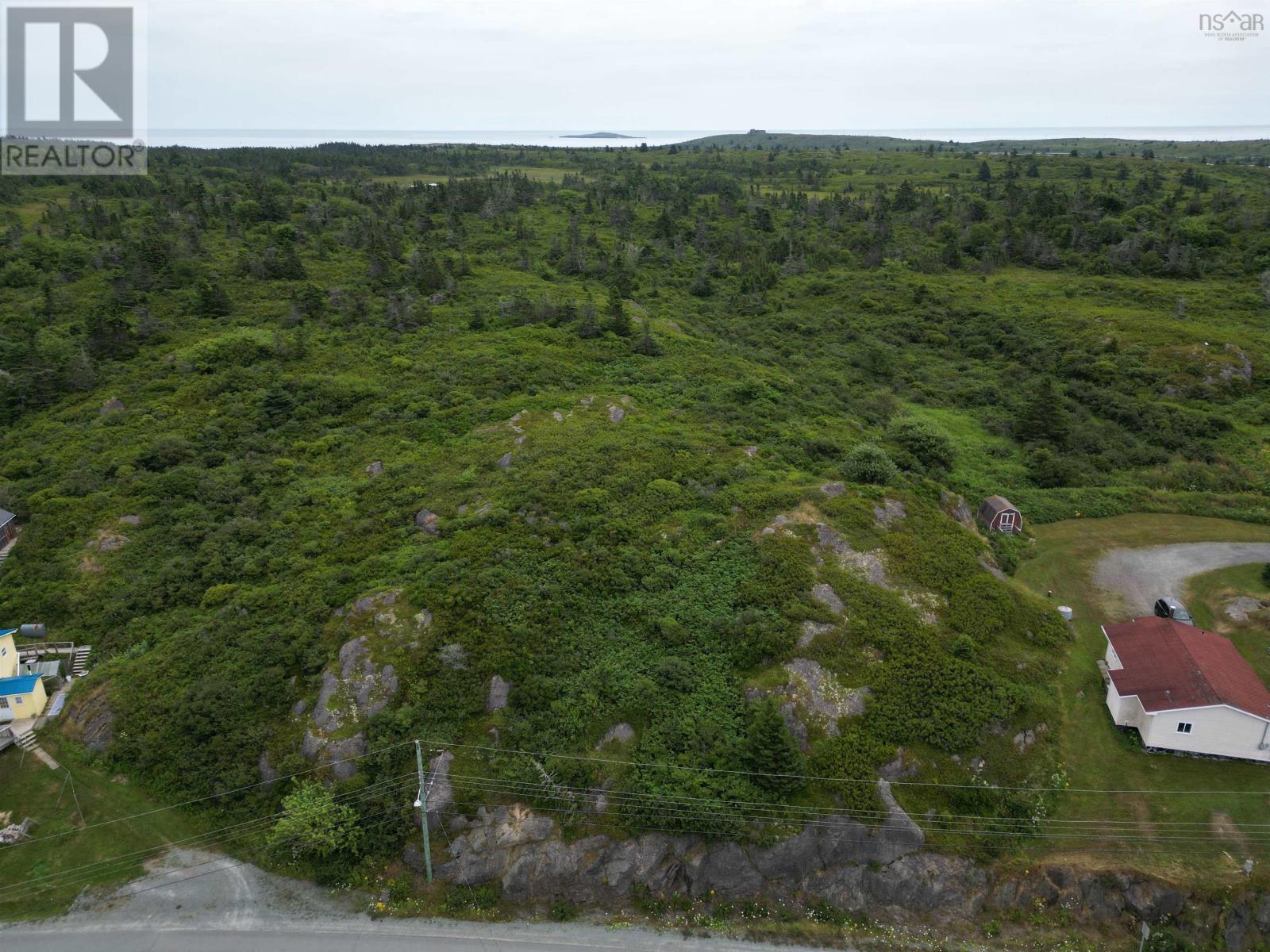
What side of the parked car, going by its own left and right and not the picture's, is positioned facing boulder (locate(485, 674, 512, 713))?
right

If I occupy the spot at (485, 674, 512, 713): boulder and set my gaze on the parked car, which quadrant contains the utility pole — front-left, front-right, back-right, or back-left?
back-right

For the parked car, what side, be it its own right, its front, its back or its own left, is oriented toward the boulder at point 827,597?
right

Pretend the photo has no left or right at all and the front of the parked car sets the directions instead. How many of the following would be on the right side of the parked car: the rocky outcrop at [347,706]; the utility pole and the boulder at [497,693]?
3

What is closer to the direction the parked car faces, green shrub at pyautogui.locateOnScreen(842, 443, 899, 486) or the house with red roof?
the house with red roof

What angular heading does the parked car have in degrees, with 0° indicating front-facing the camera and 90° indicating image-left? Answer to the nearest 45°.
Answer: approximately 315°

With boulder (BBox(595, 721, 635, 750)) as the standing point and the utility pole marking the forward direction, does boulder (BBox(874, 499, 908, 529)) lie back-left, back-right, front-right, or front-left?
back-right

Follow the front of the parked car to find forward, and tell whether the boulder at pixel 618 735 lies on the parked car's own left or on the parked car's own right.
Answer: on the parked car's own right
